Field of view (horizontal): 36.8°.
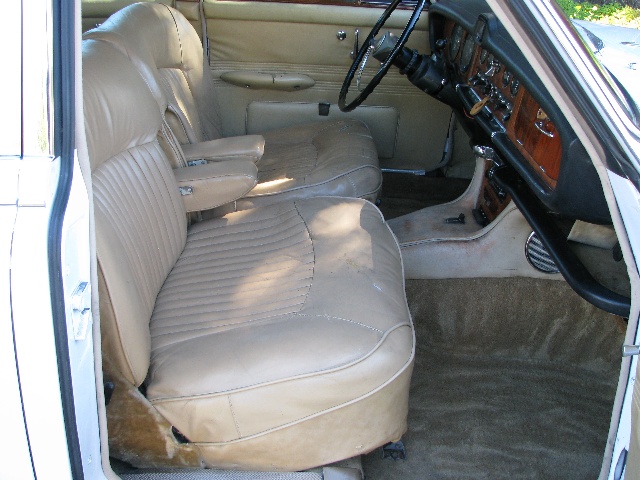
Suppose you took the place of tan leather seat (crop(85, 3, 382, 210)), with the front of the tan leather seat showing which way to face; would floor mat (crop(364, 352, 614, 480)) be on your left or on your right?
on your right

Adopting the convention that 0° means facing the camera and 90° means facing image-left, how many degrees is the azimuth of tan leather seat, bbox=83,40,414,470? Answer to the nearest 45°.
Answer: approximately 270°

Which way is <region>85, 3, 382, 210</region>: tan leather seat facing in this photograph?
to the viewer's right

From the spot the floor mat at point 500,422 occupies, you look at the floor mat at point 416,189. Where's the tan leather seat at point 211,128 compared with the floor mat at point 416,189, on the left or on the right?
left

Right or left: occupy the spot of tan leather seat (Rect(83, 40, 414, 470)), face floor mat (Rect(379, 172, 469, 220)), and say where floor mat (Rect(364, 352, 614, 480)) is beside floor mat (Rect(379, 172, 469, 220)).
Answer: right

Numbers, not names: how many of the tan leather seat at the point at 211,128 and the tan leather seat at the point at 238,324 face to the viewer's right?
2

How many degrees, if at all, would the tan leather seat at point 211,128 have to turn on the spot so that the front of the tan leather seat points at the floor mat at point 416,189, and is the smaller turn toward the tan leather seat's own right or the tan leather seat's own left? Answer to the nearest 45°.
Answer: approximately 45° to the tan leather seat's own left

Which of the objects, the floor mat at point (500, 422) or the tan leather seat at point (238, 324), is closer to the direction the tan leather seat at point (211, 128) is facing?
the floor mat

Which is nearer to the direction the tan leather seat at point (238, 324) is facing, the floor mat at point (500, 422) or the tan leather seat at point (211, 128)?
the floor mat

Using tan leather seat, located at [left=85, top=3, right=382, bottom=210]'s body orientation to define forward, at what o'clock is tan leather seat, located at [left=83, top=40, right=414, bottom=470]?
tan leather seat, located at [left=83, top=40, right=414, bottom=470] is roughly at 3 o'clock from tan leather seat, located at [left=85, top=3, right=382, bottom=210].
